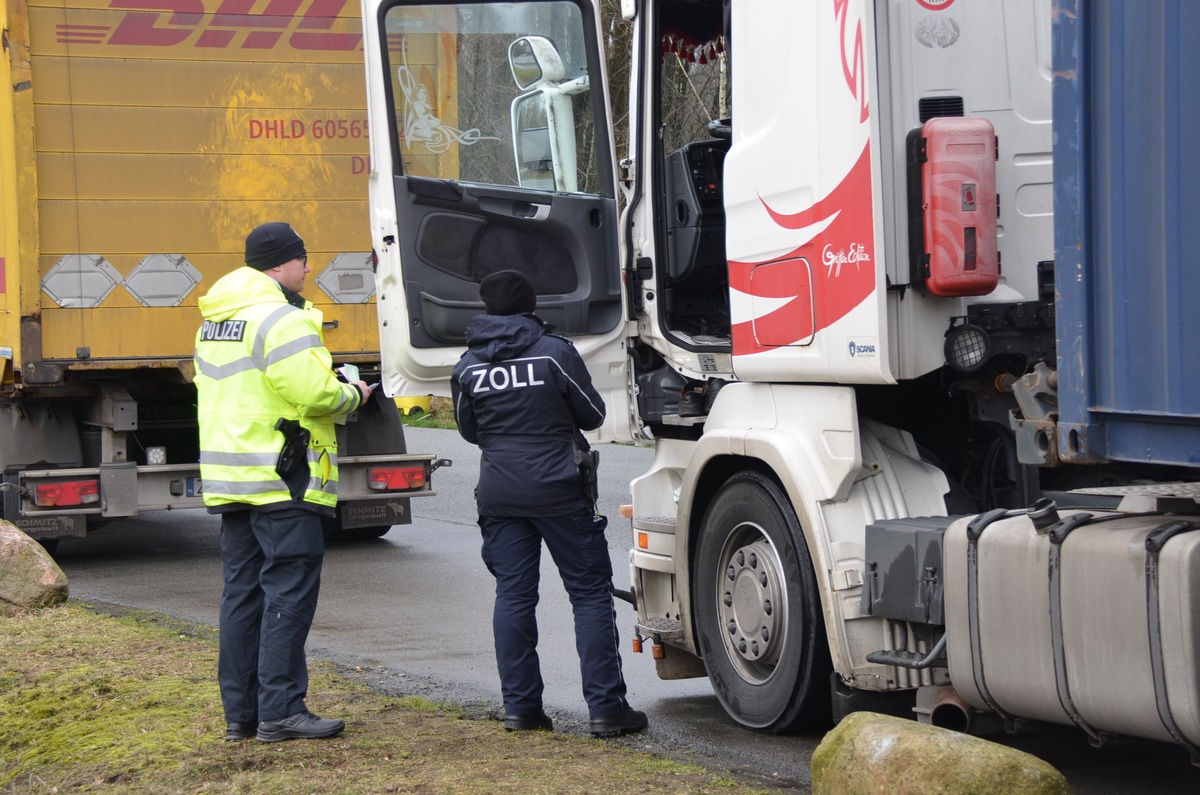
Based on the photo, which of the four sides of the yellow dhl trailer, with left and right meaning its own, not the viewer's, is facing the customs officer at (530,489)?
back

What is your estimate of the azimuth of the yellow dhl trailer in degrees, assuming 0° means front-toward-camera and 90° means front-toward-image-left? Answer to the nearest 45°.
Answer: approximately 180°

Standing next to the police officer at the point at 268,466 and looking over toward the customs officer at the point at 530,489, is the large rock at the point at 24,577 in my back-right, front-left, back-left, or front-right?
back-left

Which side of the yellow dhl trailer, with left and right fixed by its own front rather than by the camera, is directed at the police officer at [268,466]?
back

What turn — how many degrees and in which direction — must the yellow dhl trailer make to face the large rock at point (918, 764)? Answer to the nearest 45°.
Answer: approximately 180°
